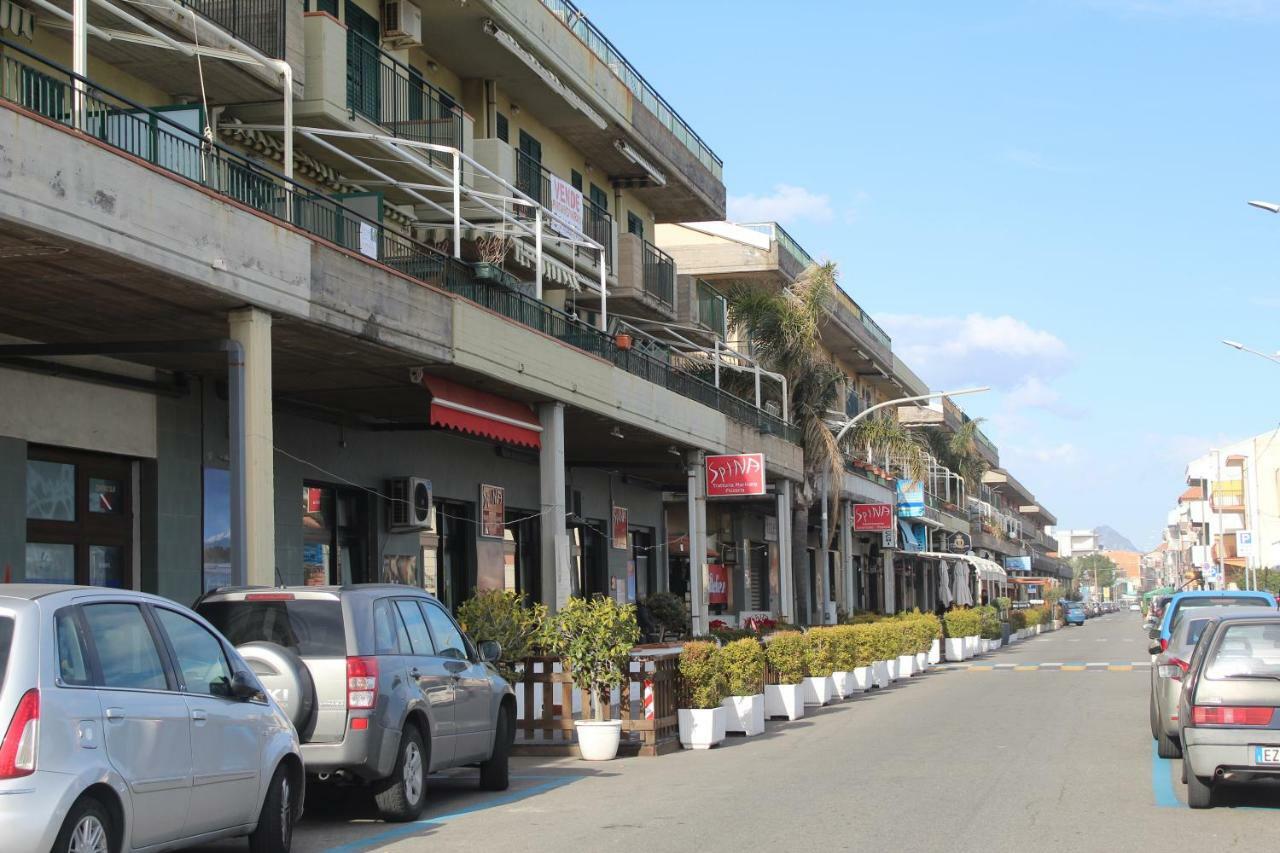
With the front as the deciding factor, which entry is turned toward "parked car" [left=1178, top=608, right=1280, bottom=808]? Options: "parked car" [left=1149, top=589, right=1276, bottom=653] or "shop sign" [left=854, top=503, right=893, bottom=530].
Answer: the shop sign

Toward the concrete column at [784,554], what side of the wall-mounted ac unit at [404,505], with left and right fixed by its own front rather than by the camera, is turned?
left

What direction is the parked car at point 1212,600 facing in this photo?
away from the camera

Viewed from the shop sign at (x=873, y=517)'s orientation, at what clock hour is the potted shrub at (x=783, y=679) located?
The potted shrub is roughly at 12 o'clock from the shop sign.

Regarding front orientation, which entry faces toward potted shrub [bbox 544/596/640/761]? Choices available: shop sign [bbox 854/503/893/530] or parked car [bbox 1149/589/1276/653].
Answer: the shop sign

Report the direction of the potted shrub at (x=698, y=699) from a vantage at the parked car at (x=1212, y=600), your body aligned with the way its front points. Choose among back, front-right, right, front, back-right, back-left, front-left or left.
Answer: back-left

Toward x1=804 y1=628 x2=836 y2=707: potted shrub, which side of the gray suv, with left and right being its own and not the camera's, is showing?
front

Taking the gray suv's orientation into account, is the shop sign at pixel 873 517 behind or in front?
in front

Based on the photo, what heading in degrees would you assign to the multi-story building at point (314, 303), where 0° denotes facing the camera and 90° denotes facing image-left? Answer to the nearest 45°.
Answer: approximately 315°

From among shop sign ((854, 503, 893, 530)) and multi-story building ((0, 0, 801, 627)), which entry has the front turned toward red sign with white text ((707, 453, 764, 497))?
the shop sign

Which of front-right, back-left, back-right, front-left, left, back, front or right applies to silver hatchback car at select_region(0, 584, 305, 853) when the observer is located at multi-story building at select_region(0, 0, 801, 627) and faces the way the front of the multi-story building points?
front-right

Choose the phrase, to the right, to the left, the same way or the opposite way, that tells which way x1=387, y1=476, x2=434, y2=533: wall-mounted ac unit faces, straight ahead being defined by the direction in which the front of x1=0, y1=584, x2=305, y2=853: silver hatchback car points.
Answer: to the right

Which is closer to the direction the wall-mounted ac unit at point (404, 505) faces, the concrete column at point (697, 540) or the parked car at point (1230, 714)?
the parked car

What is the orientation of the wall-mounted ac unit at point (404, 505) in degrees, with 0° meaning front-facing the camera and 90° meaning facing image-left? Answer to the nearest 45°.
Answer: approximately 315°
